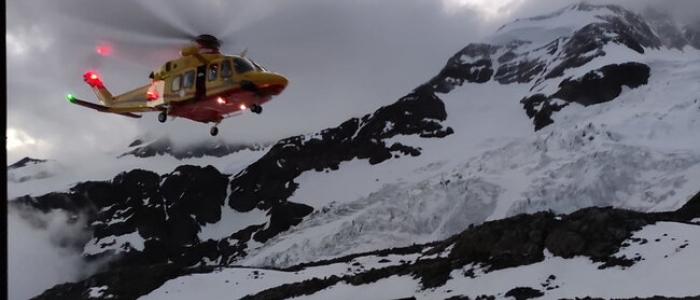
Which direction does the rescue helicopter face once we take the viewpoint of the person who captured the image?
facing the viewer and to the right of the viewer
